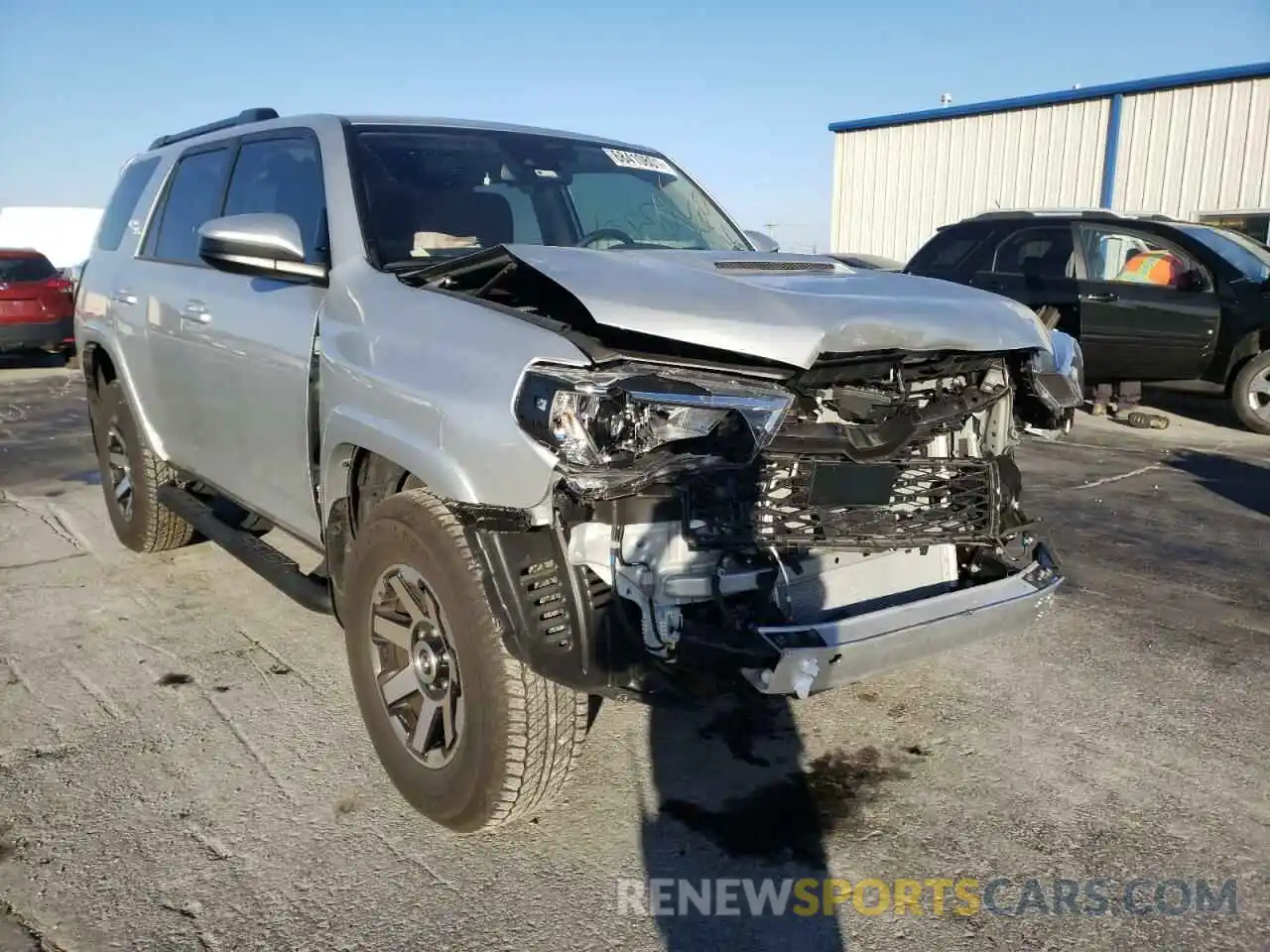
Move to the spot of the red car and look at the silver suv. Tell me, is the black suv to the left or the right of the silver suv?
left

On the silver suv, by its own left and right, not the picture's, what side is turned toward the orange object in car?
left

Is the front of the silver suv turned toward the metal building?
no

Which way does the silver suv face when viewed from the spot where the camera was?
facing the viewer and to the right of the viewer

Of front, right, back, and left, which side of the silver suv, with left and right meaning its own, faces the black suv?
left

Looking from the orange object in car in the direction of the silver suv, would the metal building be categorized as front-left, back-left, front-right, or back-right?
back-right

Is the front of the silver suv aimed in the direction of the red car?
no
